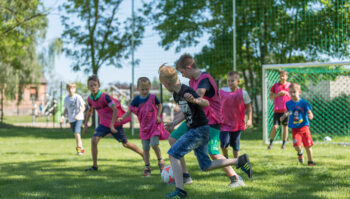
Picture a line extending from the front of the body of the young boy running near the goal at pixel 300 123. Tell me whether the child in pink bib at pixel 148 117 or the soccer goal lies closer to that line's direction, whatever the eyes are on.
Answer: the child in pink bib

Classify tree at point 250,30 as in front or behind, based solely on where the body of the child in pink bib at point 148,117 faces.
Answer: behind

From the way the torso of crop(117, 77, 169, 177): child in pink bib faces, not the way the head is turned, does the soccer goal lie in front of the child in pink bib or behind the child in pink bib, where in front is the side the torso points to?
behind

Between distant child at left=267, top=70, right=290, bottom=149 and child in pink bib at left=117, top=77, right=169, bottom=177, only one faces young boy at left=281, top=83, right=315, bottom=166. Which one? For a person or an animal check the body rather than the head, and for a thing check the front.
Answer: the distant child

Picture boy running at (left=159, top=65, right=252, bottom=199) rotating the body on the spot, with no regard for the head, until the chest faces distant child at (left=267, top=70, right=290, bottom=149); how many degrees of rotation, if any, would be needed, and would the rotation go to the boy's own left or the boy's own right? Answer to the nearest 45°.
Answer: approximately 90° to the boy's own right

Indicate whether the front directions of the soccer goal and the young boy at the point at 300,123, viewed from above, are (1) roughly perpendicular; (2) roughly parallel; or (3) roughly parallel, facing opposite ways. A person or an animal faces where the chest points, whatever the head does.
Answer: roughly parallel

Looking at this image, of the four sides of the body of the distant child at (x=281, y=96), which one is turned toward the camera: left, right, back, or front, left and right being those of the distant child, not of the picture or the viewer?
front

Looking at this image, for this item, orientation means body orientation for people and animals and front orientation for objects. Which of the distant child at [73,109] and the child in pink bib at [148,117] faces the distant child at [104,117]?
the distant child at [73,109]

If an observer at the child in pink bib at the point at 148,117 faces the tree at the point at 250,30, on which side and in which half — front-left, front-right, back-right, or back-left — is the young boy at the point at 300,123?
front-right

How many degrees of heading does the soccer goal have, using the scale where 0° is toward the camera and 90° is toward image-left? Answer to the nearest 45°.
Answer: approximately 0°

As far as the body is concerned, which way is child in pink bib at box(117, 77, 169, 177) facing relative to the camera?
toward the camera

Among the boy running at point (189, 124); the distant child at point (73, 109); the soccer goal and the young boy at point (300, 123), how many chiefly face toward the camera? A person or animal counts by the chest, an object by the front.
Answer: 3

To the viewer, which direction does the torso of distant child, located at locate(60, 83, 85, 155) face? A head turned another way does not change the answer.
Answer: toward the camera

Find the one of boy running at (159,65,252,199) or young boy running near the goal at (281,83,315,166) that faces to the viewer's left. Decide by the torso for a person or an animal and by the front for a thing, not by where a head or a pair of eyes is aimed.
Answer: the boy running

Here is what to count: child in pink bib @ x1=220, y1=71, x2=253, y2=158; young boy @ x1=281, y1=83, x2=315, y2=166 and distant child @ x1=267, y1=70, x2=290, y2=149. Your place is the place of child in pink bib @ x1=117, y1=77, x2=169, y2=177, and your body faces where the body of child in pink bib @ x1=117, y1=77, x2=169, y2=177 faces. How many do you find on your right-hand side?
0

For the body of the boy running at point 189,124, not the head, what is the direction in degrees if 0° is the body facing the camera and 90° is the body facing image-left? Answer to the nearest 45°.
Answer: approximately 90°

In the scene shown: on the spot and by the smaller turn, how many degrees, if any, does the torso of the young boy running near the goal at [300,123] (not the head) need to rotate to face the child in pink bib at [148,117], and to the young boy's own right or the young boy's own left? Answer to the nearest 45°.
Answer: approximately 45° to the young boy's own right

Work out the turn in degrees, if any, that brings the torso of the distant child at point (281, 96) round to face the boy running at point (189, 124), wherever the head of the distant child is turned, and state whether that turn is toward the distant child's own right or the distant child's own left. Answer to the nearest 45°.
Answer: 0° — they already face them
